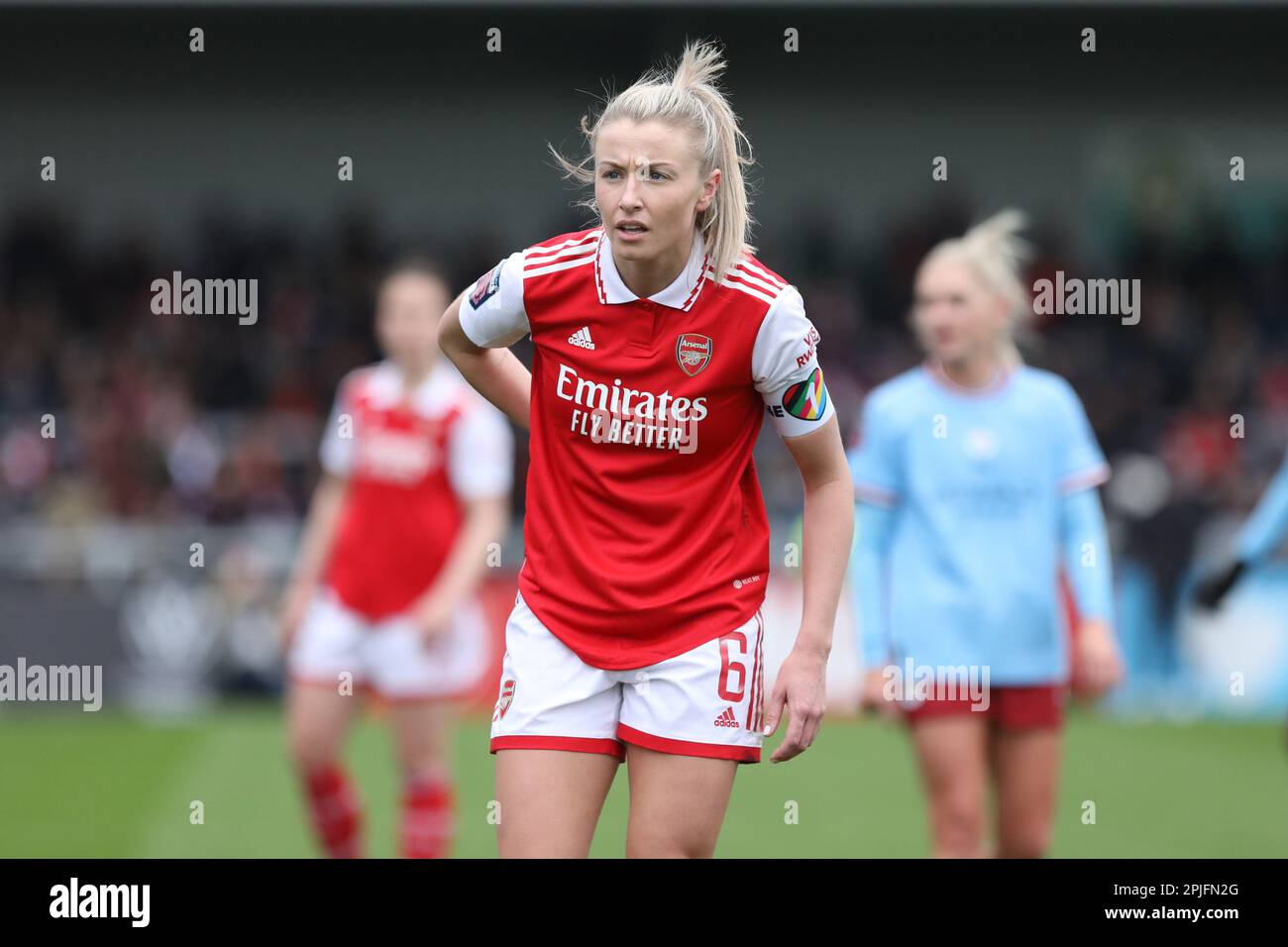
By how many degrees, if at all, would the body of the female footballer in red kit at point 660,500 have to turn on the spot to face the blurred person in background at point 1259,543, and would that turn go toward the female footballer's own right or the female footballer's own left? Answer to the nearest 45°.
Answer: approximately 135° to the female footballer's own left

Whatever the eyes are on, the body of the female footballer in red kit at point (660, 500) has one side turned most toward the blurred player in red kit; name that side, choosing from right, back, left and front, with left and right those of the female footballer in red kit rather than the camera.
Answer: back

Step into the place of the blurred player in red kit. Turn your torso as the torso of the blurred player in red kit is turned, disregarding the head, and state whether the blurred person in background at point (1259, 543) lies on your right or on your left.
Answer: on your left

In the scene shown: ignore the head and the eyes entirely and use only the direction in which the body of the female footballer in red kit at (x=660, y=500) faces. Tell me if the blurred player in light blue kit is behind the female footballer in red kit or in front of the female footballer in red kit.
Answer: behind

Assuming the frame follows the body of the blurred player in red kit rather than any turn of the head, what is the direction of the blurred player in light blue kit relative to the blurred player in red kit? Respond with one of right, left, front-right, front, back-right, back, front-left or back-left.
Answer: front-left

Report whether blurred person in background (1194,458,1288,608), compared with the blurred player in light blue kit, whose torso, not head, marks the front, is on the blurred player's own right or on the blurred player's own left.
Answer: on the blurred player's own left

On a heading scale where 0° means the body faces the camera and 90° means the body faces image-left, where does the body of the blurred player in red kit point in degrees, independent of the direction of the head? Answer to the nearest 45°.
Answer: approximately 0°

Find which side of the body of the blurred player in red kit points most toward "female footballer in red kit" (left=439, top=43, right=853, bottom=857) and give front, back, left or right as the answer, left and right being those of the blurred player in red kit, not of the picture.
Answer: front

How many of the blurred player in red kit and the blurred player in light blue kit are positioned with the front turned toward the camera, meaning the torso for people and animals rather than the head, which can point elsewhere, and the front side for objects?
2

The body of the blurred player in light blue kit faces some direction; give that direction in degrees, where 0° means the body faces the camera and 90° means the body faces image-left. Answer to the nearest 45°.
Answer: approximately 0°
